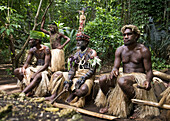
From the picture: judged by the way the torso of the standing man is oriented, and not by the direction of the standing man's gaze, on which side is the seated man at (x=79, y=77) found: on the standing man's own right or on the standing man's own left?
on the standing man's own left

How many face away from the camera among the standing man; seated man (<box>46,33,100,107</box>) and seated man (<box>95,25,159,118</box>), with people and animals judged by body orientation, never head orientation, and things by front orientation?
0

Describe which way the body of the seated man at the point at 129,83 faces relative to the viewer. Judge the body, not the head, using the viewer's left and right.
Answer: facing the viewer and to the left of the viewer

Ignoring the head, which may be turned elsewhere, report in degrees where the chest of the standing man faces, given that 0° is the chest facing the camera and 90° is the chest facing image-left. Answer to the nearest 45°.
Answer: approximately 45°

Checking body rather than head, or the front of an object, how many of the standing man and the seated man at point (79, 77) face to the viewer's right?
0

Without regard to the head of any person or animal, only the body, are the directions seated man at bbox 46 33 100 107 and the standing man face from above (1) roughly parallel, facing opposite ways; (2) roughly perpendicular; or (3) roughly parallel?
roughly parallel

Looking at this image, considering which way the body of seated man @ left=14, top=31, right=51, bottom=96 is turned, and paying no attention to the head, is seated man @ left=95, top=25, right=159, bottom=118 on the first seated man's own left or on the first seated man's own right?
on the first seated man's own left

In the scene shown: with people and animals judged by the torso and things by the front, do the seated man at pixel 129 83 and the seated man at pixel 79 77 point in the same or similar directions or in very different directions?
same or similar directions

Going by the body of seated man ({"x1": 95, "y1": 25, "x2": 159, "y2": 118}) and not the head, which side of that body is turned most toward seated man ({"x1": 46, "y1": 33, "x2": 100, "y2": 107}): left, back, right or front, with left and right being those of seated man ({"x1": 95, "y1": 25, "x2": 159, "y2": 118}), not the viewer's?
right

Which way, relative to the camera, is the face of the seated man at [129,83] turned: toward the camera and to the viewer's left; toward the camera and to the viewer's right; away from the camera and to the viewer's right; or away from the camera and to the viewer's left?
toward the camera and to the viewer's left

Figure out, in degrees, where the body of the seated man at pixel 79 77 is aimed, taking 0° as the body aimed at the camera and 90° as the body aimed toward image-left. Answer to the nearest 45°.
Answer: approximately 45°

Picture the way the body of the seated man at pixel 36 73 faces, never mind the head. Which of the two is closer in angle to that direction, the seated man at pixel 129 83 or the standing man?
the seated man

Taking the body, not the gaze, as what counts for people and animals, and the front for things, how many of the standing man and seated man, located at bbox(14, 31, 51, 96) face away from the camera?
0

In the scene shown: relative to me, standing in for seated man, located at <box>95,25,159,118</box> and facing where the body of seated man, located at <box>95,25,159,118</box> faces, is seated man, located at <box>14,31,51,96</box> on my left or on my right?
on my right

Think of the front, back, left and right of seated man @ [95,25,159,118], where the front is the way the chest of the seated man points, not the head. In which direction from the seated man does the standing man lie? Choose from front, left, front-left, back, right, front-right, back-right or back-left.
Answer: right
